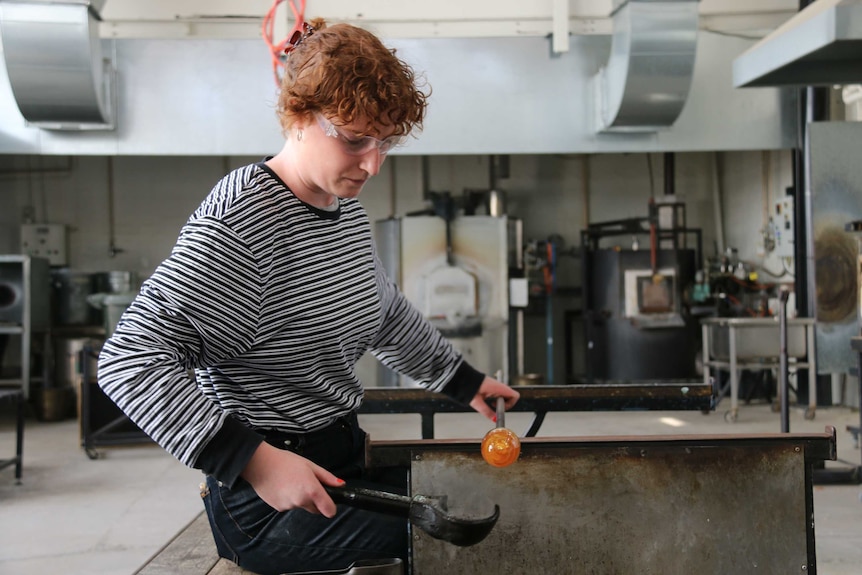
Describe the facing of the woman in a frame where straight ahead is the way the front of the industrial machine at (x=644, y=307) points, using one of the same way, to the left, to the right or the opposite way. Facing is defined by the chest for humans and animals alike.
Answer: to the left

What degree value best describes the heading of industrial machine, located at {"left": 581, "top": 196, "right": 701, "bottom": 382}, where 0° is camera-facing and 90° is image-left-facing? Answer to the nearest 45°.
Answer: approximately 0°

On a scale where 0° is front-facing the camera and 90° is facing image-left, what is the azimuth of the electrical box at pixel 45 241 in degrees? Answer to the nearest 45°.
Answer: approximately 0°

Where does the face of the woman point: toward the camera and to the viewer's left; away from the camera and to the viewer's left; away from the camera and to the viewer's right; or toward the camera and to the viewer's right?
toward the camera and to the viewer's right

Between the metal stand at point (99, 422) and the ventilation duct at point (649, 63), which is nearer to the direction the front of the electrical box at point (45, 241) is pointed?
the metal stand

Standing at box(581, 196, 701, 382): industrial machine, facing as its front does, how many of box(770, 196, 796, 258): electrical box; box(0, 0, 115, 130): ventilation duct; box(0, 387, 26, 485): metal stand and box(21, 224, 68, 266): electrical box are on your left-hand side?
1

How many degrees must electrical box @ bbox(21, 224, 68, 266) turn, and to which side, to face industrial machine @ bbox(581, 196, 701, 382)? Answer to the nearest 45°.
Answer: approximately 45° to its left

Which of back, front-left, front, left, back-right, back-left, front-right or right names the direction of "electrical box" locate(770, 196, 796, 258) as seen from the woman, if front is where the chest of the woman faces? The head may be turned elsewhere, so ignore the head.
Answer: left

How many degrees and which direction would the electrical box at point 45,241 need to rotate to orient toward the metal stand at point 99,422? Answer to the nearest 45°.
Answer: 0° — it already faces it

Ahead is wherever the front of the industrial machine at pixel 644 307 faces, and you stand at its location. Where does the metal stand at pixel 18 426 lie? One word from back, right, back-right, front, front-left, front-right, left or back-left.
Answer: front-right

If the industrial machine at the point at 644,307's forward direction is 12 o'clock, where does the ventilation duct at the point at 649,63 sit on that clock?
The ventilation duct is roughly at 12 o'clock from the industrial machine.

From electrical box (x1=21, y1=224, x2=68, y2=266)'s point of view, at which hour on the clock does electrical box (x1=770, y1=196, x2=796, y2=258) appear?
electrical box (x1=770, y1=196, x2=796, y2=258) is roughly at 10 o'clock from electrical box (x1=21, y1=224, x2=68, y2=266).
